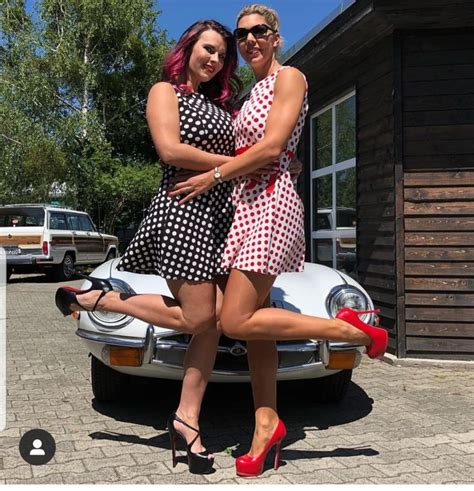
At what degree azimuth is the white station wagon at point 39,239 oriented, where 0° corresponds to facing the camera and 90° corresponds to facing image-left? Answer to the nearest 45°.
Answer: approximately 225°

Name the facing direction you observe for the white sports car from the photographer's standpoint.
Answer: facing the viewer

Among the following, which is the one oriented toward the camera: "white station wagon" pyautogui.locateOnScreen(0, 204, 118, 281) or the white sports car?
the white sports car

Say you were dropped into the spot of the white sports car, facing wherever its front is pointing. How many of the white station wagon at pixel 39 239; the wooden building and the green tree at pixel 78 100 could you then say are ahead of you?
0

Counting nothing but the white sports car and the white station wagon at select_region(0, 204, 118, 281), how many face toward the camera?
1

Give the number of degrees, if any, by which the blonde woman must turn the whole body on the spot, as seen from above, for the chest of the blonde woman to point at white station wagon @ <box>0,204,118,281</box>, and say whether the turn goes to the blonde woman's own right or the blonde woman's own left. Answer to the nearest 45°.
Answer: approximately 90° to the blonde woman's own right
